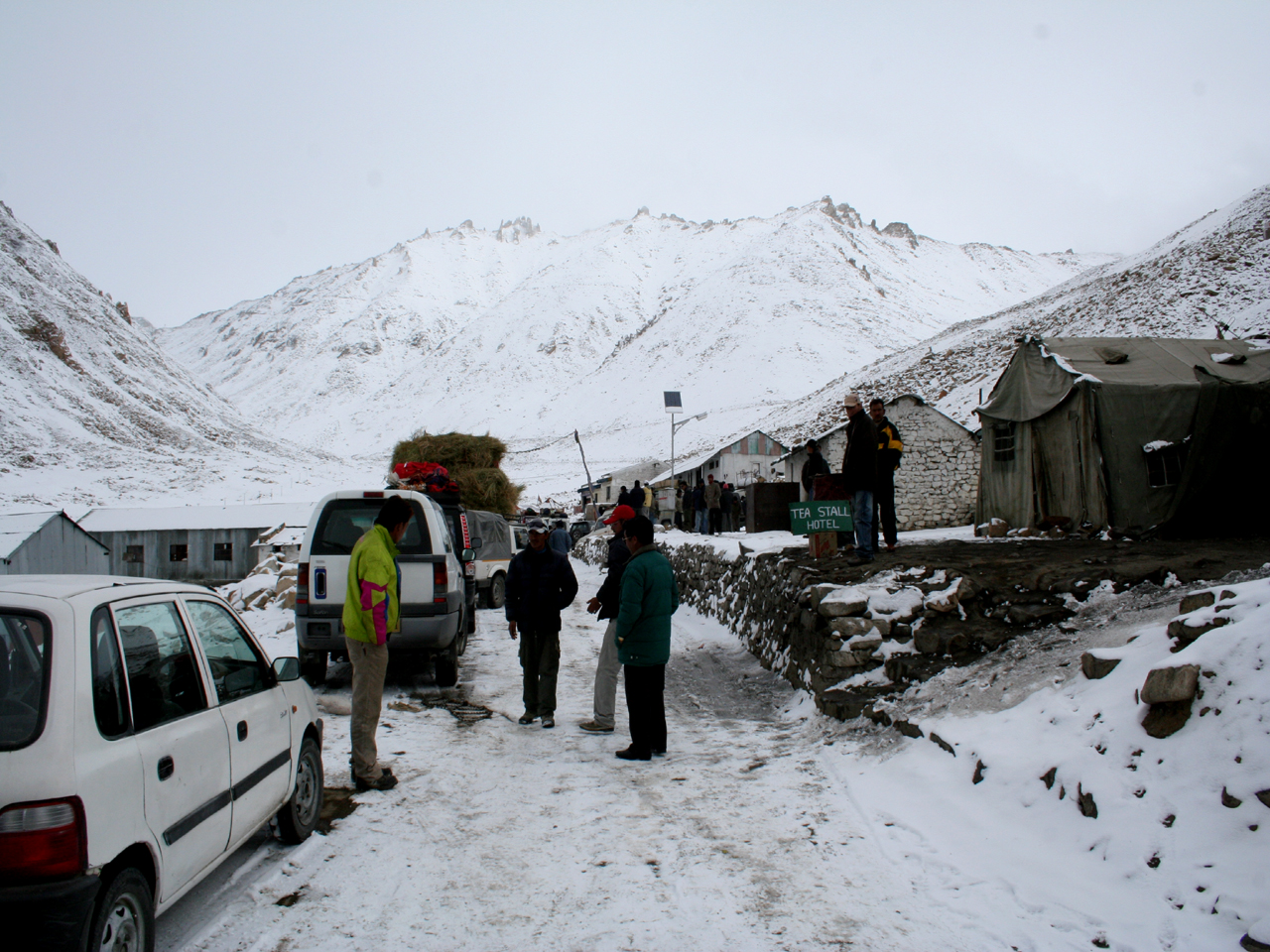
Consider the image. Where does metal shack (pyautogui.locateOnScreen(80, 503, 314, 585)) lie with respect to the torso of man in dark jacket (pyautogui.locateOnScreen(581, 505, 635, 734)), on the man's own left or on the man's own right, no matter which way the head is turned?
on the man's own right

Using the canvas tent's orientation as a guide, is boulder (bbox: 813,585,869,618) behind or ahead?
ahead

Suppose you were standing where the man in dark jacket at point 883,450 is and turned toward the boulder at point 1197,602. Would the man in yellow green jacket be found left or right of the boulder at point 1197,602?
right

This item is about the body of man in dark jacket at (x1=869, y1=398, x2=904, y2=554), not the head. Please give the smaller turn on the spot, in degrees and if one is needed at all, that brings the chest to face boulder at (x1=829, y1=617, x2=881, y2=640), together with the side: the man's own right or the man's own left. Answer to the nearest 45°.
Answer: approximately 45° to the man's own left

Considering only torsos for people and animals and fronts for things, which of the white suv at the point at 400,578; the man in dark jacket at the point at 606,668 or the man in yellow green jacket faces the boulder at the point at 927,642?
the man in yellow green jacket

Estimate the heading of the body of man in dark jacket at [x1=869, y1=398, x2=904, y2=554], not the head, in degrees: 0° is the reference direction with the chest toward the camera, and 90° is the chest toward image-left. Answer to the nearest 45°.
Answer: approximately 45°

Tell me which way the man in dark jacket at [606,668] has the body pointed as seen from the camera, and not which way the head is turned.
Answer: to the viewer's left

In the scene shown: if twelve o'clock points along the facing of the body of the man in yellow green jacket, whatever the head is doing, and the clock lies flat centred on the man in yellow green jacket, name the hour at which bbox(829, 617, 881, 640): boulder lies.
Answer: The boulder is roughly at 12 o'clock from the man in yellow green jacket.

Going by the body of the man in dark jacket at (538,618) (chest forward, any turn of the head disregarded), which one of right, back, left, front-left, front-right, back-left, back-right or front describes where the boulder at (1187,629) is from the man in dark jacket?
front-left

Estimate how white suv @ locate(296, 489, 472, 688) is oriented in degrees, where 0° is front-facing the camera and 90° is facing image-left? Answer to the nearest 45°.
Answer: approximately 180°

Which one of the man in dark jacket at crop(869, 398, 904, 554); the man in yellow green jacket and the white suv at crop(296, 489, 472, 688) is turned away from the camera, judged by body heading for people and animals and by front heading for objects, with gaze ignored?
the white suv

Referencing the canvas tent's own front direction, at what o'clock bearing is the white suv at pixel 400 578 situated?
The white suv is roughly at 12 o'clock from the canvas tent.

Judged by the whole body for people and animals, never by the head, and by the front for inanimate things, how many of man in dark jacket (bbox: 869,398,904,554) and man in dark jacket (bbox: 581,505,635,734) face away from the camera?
0

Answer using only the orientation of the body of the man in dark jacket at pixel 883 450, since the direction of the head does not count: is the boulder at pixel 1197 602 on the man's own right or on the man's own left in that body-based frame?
on the man's own left

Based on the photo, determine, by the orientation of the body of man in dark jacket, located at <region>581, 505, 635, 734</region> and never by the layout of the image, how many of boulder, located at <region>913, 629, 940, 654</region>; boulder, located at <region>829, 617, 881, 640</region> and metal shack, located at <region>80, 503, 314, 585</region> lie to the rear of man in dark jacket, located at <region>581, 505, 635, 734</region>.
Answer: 2

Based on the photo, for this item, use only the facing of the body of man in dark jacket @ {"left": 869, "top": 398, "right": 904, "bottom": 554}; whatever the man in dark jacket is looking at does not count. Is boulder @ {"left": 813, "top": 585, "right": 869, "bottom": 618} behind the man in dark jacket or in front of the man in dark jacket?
in front

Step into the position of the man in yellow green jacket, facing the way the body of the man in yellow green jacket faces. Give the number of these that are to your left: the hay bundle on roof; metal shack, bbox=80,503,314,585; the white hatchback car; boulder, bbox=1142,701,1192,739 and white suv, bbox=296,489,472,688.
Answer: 3
